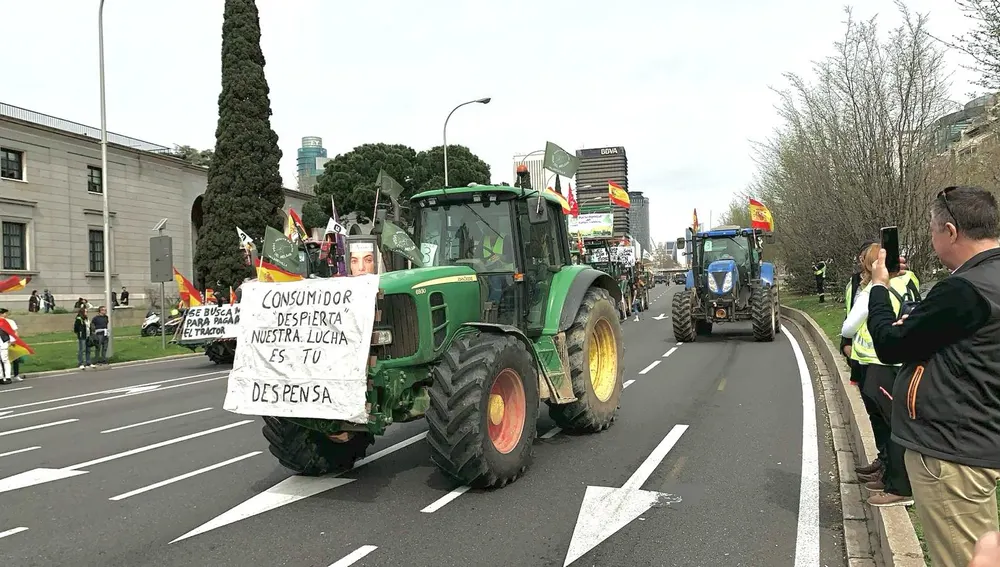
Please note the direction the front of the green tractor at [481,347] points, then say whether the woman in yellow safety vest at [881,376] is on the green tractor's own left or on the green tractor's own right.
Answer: on the green tractor's own left

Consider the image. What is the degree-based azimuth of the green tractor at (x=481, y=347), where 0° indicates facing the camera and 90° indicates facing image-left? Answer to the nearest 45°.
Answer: approximately 45°

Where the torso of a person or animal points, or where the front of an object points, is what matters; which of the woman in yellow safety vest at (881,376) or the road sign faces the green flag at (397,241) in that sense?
the woman in yellow safety vest

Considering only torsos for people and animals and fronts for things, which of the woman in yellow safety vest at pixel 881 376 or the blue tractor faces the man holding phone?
the blue tractor

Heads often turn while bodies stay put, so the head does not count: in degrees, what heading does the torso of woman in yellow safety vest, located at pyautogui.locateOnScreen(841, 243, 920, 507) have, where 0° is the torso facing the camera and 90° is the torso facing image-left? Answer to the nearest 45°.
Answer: approximately 90°

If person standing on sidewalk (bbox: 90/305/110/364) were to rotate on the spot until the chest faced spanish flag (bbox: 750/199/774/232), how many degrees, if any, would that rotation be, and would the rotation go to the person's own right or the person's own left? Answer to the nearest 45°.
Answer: approximately 45° to the person's own left

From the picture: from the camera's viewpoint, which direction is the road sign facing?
away from the camera

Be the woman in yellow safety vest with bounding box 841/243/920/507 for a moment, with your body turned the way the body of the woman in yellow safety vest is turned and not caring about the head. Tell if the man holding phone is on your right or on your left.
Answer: on your left

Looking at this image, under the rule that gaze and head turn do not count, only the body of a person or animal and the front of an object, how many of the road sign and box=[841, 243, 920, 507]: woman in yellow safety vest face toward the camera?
0

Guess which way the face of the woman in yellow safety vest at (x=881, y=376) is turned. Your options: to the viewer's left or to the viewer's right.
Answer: to the viewer's left

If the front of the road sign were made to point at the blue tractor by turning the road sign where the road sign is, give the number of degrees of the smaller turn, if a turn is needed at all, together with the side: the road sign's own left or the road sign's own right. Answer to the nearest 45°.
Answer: approximately 135° to the road sign's own right

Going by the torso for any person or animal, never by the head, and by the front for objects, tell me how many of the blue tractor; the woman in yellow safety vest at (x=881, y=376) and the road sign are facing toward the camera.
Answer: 1

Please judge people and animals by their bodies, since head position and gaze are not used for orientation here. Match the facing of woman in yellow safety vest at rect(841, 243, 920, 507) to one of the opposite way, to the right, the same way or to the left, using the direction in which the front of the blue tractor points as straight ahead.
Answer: to the right
